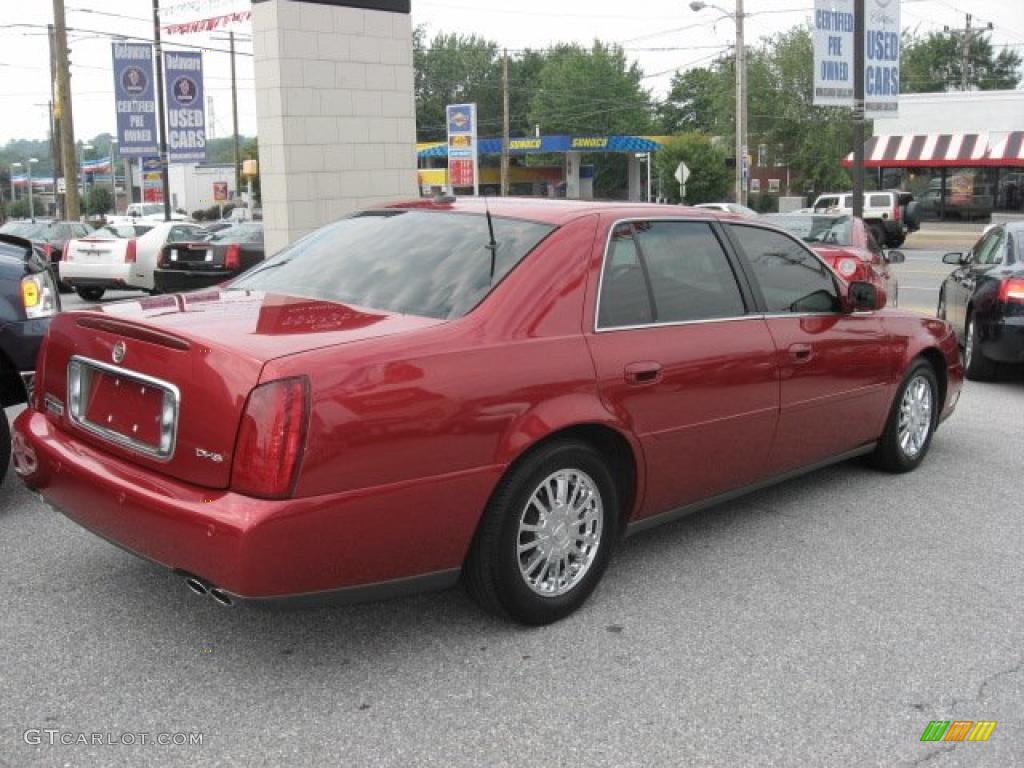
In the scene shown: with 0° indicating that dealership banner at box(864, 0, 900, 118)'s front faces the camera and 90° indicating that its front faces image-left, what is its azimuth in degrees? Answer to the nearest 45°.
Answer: approximately 0°

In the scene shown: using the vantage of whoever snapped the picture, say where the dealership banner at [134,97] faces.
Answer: facing the viewer

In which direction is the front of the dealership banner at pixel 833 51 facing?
toward the camera

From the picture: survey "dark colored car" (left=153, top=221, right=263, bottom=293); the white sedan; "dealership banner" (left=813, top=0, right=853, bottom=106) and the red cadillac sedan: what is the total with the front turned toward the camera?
1

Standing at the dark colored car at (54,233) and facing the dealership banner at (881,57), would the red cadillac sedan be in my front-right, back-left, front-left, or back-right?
front-right

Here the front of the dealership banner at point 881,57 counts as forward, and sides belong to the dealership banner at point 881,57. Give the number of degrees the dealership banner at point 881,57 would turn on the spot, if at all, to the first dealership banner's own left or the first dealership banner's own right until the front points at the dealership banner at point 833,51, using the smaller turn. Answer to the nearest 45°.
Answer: approximately 45° to the first dealership banner's own right

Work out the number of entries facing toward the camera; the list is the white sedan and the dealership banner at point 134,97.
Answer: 1

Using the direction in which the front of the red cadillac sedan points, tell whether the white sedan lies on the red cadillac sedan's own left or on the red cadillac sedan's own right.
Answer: on the red cadillac sedan's own left

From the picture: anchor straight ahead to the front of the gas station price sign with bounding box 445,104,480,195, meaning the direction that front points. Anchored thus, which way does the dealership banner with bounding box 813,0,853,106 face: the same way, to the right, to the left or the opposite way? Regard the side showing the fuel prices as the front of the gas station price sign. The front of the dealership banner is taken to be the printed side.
the same way

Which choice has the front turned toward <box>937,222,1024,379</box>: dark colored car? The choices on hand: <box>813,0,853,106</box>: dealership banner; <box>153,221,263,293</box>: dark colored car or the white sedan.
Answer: the dealership banner

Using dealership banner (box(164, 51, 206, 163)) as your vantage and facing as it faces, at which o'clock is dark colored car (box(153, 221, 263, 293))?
The dark colored car is roughly at 12 o'clock from the dealership banner.

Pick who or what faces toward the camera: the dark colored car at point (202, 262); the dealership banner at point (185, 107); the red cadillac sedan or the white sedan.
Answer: the dealership banner

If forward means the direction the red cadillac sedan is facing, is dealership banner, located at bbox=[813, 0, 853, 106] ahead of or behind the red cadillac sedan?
ahead

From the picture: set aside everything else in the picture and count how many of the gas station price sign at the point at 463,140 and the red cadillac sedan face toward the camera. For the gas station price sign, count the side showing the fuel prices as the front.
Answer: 1

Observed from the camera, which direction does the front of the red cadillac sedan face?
facing away from the viewer and to the right of the viewer

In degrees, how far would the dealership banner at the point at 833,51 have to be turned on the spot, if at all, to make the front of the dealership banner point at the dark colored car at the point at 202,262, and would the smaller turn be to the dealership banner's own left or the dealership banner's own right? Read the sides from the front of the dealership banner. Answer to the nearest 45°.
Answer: approximately 45° to the dealership banner's own right

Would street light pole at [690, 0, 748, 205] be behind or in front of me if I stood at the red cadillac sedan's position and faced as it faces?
in front

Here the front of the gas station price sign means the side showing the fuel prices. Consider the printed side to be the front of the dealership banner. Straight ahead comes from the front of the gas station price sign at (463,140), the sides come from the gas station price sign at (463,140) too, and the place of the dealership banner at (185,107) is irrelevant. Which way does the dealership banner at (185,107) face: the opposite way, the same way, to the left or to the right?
the same way

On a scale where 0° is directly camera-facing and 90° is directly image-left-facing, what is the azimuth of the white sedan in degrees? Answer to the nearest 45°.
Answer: approximately 225°

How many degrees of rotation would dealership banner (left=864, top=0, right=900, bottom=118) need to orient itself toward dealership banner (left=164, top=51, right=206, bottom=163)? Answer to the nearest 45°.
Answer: approximately 90° to its right
